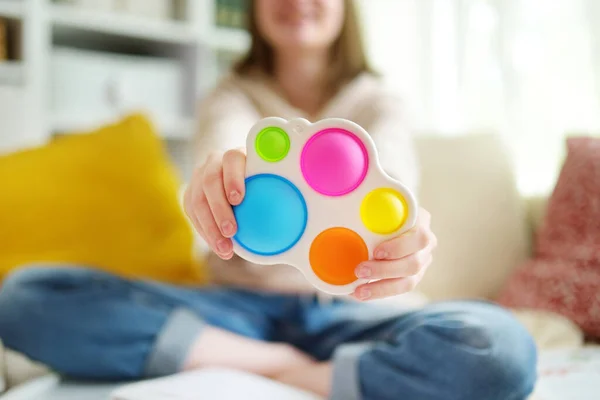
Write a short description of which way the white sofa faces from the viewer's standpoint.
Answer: facing the viewer

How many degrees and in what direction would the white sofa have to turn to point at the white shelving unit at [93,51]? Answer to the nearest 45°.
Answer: approximately 135° to its right

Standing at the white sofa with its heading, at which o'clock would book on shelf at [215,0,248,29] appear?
The book on shelf is roughly at 5 o'clock from the white sofa.

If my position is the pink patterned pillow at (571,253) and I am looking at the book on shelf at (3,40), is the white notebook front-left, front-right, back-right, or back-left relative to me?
front-left

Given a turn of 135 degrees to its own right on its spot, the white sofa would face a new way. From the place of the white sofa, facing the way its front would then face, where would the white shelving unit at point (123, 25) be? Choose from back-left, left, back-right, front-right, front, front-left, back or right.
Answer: front

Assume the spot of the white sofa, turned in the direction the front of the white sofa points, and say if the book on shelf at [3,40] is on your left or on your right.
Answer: on your right
